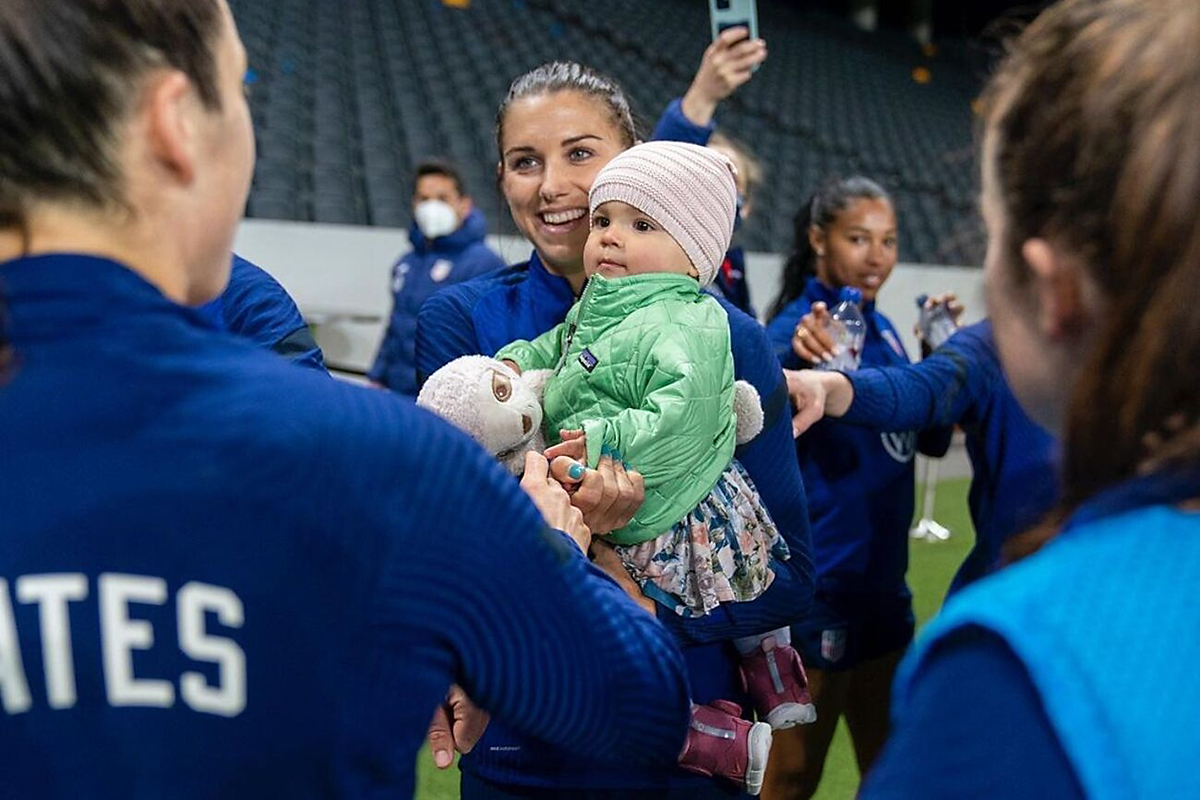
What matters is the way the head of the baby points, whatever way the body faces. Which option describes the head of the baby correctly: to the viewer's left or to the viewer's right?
to the viewer's left

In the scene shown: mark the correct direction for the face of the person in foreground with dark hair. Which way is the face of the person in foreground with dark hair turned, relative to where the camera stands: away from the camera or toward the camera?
away from the camera

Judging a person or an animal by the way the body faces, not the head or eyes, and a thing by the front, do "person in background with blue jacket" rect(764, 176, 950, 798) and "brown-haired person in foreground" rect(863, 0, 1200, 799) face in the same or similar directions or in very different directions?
very different directions

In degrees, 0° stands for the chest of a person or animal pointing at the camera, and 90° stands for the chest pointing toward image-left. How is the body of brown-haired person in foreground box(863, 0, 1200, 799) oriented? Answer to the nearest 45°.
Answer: approximately 135°

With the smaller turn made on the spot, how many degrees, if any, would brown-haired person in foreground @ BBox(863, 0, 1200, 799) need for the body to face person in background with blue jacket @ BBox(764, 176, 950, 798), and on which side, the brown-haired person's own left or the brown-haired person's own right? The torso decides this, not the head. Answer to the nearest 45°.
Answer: approximately 45° to the brown-haired person's own right

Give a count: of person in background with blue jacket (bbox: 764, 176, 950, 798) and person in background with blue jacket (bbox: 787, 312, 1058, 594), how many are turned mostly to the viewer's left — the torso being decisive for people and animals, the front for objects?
1

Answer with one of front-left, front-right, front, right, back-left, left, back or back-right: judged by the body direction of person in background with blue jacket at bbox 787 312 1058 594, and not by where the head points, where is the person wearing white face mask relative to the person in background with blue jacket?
front-right

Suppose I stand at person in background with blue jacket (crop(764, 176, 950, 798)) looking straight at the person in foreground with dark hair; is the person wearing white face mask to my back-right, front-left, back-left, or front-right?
back-right

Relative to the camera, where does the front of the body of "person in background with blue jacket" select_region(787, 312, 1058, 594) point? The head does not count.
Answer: to the viewer's left
